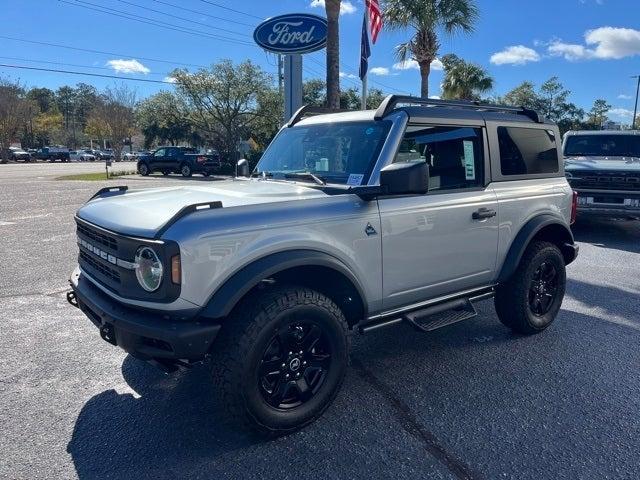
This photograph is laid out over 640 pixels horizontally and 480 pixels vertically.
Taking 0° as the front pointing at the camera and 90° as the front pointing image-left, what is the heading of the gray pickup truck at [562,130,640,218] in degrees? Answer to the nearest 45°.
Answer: approximately 0°

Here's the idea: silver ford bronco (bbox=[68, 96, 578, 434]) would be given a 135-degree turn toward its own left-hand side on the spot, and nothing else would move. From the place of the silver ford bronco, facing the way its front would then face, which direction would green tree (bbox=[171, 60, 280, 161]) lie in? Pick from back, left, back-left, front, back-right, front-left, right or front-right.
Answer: left
